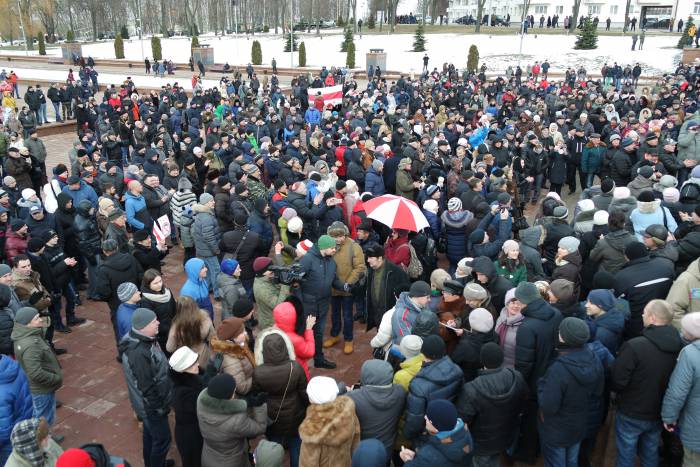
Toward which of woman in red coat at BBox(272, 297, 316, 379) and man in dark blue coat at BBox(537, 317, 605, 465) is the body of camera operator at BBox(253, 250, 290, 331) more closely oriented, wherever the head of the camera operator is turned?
the man in dark blue coat

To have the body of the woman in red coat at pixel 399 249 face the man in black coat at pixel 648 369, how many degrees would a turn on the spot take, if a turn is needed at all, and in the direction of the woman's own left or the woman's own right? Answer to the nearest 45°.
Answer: approximately 90° to the woman's own left

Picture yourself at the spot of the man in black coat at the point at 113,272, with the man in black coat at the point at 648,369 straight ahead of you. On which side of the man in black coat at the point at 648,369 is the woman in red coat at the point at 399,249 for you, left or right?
left

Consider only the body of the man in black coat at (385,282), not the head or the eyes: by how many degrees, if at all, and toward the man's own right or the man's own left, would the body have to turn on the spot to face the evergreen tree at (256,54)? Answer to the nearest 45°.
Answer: approximately 135° to the man's own right

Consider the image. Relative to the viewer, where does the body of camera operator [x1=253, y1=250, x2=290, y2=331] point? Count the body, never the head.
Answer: to the viewer's right

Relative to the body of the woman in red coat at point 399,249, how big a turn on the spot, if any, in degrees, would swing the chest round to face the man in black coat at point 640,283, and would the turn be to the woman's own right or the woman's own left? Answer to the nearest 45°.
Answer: approximately 90° to the woman's own left

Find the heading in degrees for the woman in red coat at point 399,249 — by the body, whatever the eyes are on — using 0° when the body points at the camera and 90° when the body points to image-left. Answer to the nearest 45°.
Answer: approximately 45°

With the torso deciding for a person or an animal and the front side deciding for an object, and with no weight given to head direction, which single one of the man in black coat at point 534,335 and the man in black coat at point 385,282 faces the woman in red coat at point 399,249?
the man in black coat at point 534,335

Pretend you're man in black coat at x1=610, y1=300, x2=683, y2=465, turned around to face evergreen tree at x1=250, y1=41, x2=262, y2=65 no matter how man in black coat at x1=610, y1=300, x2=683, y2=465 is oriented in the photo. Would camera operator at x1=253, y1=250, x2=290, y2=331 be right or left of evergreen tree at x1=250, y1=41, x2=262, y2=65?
left

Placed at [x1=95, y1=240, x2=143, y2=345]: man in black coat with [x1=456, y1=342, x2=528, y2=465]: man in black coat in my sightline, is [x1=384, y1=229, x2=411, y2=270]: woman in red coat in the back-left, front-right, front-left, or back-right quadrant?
front-left

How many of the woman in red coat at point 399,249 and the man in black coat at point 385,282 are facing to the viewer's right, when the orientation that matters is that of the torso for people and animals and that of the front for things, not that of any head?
0

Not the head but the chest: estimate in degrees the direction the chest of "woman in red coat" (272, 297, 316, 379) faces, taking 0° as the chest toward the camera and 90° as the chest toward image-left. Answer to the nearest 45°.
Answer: approximately 225°

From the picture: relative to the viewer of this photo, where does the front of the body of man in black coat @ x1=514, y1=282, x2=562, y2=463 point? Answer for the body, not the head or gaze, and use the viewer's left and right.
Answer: facing away from the viewer and to the left of the viewer

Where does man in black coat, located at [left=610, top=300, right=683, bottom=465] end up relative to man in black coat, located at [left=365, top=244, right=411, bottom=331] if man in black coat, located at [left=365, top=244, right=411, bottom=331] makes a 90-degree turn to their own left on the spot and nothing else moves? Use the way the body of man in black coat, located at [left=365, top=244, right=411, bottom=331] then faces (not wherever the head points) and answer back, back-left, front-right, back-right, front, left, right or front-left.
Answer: front

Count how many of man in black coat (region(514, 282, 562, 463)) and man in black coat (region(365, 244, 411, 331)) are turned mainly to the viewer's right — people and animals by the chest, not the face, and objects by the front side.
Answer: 0

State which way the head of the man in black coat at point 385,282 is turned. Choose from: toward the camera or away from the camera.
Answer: toward the camera

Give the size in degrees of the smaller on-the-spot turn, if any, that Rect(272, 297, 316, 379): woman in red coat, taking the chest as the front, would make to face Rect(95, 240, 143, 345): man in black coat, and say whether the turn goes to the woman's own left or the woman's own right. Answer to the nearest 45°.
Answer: approximately 90° to the woman's own left
